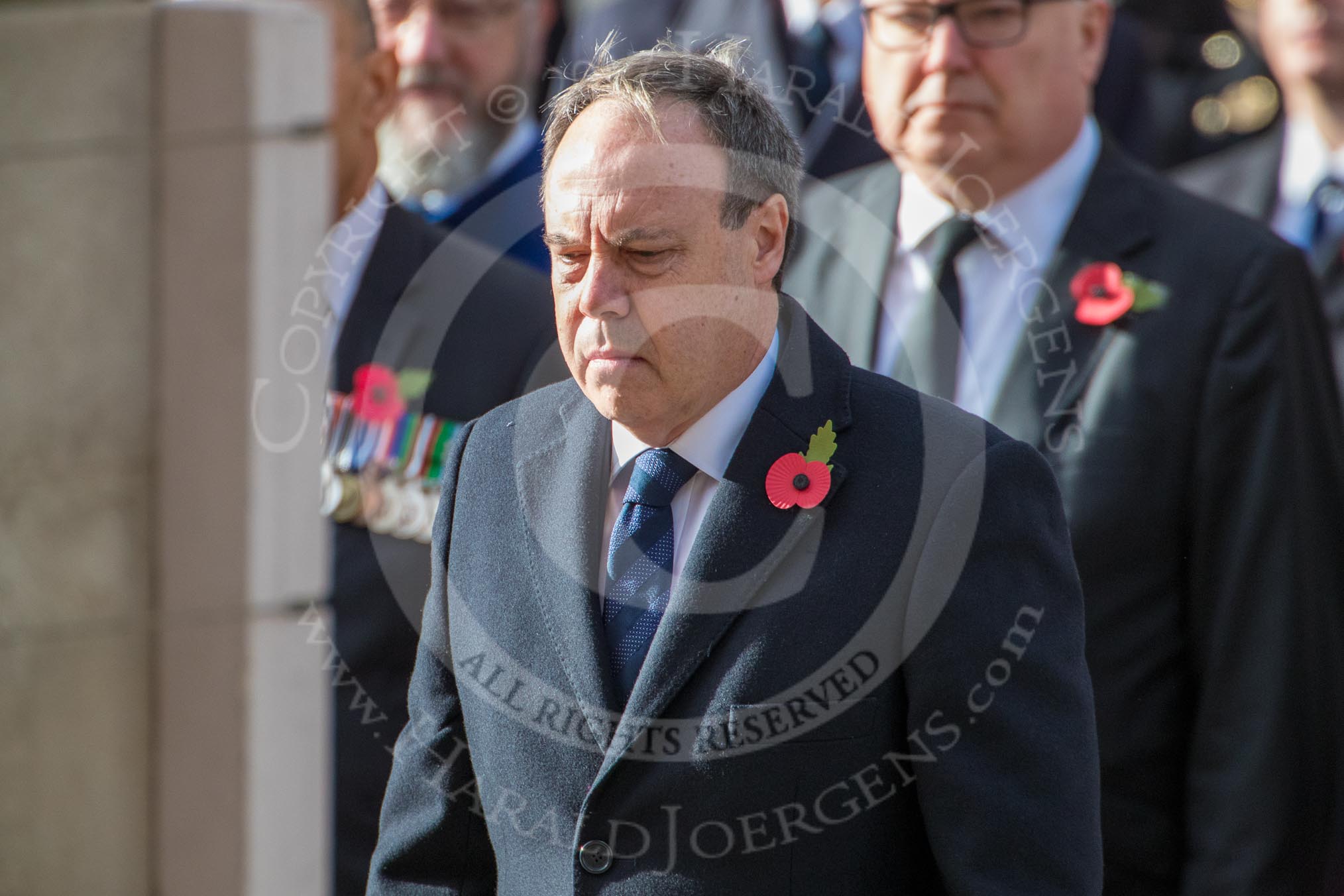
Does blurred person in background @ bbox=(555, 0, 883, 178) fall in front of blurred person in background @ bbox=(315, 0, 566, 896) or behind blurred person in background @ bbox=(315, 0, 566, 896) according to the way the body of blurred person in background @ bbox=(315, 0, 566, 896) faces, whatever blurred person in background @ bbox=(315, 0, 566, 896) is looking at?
behind

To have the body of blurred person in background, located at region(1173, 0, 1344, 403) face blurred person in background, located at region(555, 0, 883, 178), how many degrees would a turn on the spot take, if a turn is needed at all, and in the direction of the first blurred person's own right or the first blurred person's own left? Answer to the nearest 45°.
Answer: approximately 90° to the first blurred person's own right

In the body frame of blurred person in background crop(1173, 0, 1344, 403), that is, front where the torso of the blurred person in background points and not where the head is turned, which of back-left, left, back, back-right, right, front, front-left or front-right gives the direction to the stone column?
front-right

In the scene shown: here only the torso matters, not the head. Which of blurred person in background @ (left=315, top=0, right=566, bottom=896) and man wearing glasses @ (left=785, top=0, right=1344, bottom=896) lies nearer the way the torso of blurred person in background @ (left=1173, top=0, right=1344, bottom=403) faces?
the man wearing glasses

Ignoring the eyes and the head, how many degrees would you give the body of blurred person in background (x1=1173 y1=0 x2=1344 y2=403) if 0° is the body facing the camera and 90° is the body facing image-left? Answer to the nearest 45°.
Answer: approximately 0°

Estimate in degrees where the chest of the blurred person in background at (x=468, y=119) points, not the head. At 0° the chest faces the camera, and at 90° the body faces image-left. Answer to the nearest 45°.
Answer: approximately 45°

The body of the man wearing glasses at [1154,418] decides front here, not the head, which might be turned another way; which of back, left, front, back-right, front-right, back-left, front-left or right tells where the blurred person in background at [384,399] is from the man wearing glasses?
front-right
